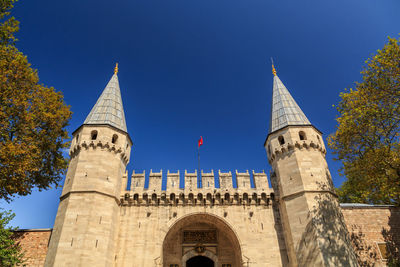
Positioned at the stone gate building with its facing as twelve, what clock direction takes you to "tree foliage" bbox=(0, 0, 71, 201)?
The tree foliage is roughly at 2 o'clock from the stone gate building.

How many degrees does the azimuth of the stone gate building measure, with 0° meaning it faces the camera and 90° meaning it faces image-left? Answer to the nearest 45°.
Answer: approximately 0°

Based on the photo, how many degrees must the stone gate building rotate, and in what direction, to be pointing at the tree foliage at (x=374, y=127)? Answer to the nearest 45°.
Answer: approximately 90° to its left

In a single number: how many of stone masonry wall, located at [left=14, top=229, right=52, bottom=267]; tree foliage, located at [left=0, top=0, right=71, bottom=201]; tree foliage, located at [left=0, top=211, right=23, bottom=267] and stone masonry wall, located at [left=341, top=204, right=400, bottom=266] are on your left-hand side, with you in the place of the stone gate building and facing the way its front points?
1

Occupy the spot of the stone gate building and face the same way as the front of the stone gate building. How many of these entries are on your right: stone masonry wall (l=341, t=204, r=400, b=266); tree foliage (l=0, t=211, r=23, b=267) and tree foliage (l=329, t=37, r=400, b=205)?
1

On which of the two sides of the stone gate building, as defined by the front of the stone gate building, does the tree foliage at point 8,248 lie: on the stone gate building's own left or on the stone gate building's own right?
on the stone gate building's own right

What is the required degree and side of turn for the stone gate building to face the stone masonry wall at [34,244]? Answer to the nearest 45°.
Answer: approximately 90° to its right

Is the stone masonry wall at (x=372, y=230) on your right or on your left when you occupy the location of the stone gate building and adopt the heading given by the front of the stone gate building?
on your left
